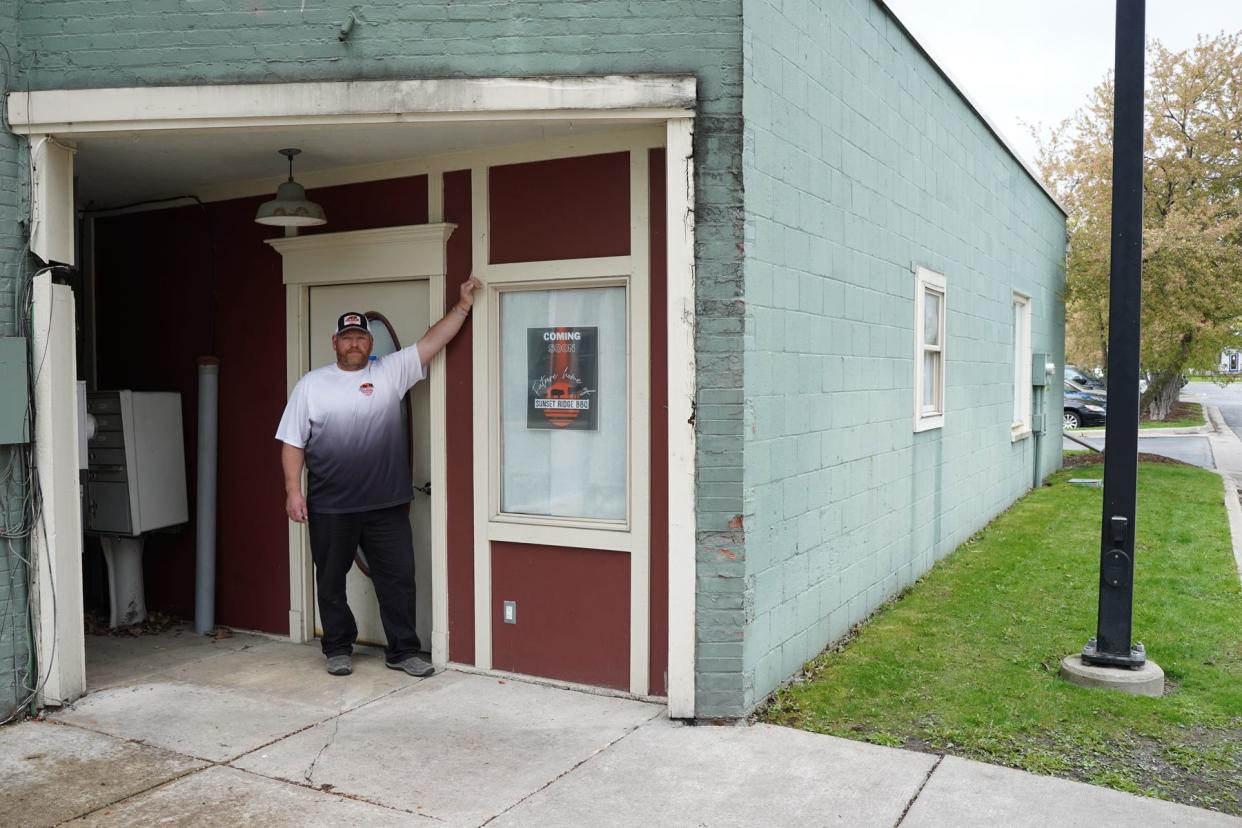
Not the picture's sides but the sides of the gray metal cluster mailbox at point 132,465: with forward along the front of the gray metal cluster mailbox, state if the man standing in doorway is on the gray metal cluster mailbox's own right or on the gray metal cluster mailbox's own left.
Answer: on the gray metal cluster mailbox's own left

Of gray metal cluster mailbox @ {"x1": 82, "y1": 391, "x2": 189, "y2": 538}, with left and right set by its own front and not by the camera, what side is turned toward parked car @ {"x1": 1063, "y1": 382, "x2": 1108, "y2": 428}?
back

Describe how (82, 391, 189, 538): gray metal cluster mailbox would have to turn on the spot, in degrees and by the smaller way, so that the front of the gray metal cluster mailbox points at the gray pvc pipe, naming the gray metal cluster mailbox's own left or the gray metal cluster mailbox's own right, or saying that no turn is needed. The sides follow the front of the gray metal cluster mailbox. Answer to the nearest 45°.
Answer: approximately 90° to the gray metal cluster mailbox's own left

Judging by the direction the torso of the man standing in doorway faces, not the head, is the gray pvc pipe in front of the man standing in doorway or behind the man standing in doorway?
behind

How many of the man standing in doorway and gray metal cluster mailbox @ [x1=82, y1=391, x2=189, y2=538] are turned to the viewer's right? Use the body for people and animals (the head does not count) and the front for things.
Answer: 0

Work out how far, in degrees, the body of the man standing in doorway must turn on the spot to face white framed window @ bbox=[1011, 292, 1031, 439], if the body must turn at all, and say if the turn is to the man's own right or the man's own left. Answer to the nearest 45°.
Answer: approximately 135° to the man's own left

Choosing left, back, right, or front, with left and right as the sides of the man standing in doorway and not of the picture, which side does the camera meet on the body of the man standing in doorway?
front

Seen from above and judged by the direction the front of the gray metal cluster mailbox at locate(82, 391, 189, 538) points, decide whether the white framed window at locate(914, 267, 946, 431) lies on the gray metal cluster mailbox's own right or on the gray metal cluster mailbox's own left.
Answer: on the gray metal cluster mailbox's own left

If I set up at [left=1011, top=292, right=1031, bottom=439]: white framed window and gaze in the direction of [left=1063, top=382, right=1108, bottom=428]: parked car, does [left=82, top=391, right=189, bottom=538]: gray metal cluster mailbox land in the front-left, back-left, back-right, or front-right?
back-left

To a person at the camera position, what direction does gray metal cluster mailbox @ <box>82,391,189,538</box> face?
facing the viewer and to the left of the viewer

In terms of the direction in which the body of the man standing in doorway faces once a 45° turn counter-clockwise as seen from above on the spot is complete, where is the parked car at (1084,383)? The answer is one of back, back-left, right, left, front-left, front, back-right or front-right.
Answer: left

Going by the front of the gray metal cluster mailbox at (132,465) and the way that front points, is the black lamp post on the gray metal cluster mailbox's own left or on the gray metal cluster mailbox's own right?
on the gray metal cluster mailbox's own left
